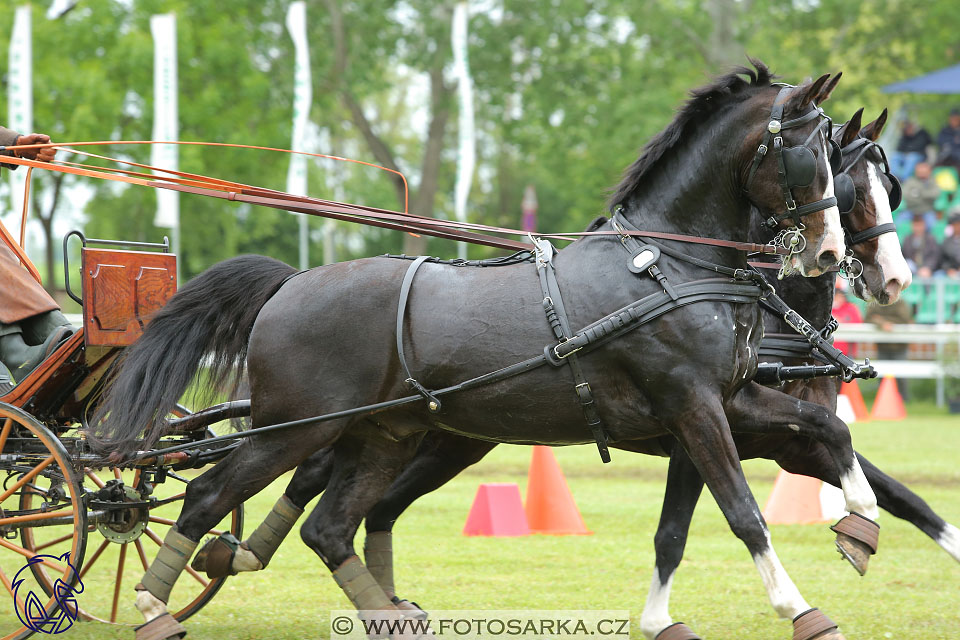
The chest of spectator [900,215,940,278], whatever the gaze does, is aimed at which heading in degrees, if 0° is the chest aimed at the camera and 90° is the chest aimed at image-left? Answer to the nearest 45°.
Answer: approximately 0°

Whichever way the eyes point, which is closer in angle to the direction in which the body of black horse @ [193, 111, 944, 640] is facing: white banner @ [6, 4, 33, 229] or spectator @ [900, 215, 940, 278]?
the spectator

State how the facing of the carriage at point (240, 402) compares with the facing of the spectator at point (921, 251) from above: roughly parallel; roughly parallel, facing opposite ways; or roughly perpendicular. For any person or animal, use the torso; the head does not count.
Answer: roughly perpendicular

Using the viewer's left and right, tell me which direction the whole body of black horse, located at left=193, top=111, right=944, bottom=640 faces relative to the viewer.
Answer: facing to the right of the viewer

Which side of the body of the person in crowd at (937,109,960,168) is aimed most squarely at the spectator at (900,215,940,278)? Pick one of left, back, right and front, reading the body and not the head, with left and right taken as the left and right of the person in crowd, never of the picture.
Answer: front

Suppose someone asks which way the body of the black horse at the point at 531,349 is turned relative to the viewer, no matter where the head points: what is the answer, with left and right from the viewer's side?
facing to the right of the viewer

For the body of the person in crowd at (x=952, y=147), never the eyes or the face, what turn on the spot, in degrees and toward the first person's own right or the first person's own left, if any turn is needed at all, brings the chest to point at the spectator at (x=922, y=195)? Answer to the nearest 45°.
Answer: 0° — they already face them

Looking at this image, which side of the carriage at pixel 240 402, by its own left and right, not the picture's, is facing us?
right

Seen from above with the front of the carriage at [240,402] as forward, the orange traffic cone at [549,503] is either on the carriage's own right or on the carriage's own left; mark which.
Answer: on the carriage's own left

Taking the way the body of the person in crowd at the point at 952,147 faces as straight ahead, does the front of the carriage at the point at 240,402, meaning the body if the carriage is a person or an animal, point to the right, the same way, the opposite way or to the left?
to the left

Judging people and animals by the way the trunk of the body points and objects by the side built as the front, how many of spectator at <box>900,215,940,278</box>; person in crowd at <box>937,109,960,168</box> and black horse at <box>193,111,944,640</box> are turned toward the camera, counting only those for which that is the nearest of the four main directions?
2
